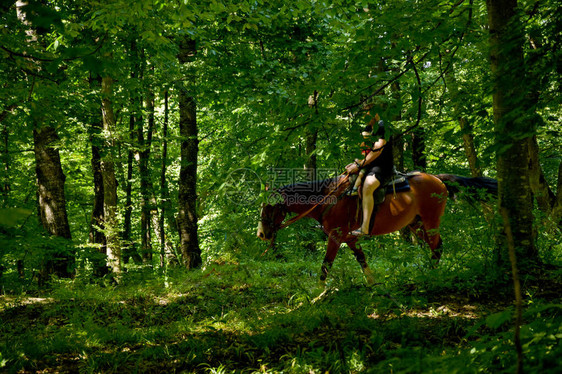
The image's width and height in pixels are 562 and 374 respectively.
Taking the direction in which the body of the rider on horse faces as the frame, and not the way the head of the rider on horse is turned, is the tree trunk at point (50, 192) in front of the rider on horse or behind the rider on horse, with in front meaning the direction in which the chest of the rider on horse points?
in front

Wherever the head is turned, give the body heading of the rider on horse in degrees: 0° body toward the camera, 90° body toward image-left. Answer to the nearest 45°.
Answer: approximately 90°

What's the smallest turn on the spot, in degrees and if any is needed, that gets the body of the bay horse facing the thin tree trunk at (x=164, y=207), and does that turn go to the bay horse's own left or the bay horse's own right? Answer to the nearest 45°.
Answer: approximately 45° to the bay horse's own right

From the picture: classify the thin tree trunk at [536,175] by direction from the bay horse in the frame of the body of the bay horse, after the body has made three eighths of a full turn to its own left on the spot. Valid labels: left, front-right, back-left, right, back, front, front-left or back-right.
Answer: left

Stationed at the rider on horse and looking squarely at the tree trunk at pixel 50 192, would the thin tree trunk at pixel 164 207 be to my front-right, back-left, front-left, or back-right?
front-right

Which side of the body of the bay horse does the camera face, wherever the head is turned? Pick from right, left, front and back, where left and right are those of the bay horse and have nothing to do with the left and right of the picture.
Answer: left

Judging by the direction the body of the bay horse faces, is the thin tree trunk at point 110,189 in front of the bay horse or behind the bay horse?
in front
